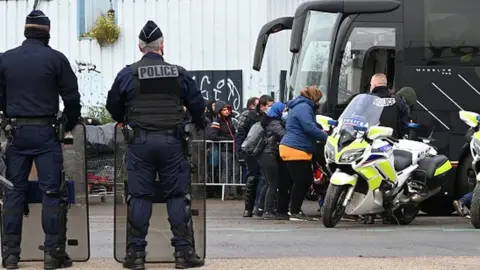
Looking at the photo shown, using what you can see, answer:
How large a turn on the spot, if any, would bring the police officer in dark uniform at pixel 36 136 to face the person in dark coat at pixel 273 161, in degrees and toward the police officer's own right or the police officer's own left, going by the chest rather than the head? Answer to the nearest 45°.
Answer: approximately 45° to the police officer's own right

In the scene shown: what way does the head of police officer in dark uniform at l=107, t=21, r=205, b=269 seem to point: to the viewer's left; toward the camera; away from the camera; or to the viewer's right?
away from the camera

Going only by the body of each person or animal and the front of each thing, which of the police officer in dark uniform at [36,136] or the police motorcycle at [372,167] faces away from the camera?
the police officer in dark uniform

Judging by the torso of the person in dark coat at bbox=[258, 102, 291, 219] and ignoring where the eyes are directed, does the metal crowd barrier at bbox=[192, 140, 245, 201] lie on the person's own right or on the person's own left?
on the person's own left

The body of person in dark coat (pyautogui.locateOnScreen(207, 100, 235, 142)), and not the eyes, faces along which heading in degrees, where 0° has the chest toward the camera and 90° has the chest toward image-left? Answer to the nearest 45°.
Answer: approximately 315°

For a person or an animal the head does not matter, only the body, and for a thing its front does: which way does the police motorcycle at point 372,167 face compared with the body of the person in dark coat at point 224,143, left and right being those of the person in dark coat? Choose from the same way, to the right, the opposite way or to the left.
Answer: to the right

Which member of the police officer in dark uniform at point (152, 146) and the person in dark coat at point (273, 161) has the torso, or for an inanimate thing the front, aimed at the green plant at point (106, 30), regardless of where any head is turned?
the police officer in dark uniform
